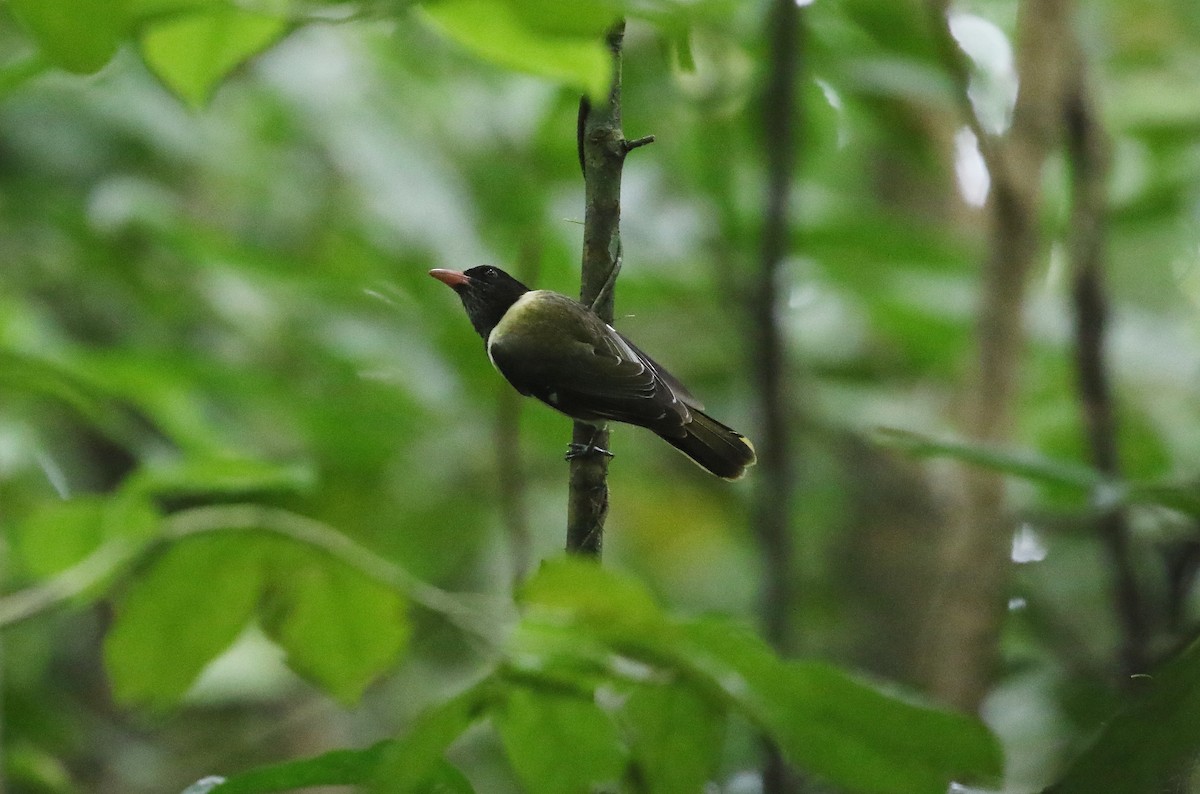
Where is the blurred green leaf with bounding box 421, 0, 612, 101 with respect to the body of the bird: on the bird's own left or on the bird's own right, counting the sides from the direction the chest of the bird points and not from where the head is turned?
on the bird's own left

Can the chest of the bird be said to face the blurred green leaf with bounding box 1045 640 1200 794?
no

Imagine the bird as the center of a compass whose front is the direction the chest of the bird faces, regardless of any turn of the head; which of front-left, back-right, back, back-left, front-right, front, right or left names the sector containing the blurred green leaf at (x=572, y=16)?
left

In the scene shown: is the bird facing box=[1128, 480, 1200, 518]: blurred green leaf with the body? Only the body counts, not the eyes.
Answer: no

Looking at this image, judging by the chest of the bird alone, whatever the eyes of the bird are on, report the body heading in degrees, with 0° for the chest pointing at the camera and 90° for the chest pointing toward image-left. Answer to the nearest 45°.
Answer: approximately 90°

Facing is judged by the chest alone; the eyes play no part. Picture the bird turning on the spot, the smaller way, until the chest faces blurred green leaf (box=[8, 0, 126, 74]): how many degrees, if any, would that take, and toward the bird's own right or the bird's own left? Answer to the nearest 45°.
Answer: approximately 45° to the bird's own left

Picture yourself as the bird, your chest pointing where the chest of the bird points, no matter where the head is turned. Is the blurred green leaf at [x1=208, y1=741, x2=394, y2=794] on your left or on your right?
on your left

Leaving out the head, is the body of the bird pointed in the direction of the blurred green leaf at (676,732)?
no

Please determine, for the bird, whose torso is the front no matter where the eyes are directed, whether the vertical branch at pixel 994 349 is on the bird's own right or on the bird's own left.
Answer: on the bird's own right

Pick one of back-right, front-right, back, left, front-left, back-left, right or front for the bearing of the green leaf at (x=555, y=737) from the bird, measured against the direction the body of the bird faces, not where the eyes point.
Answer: left
